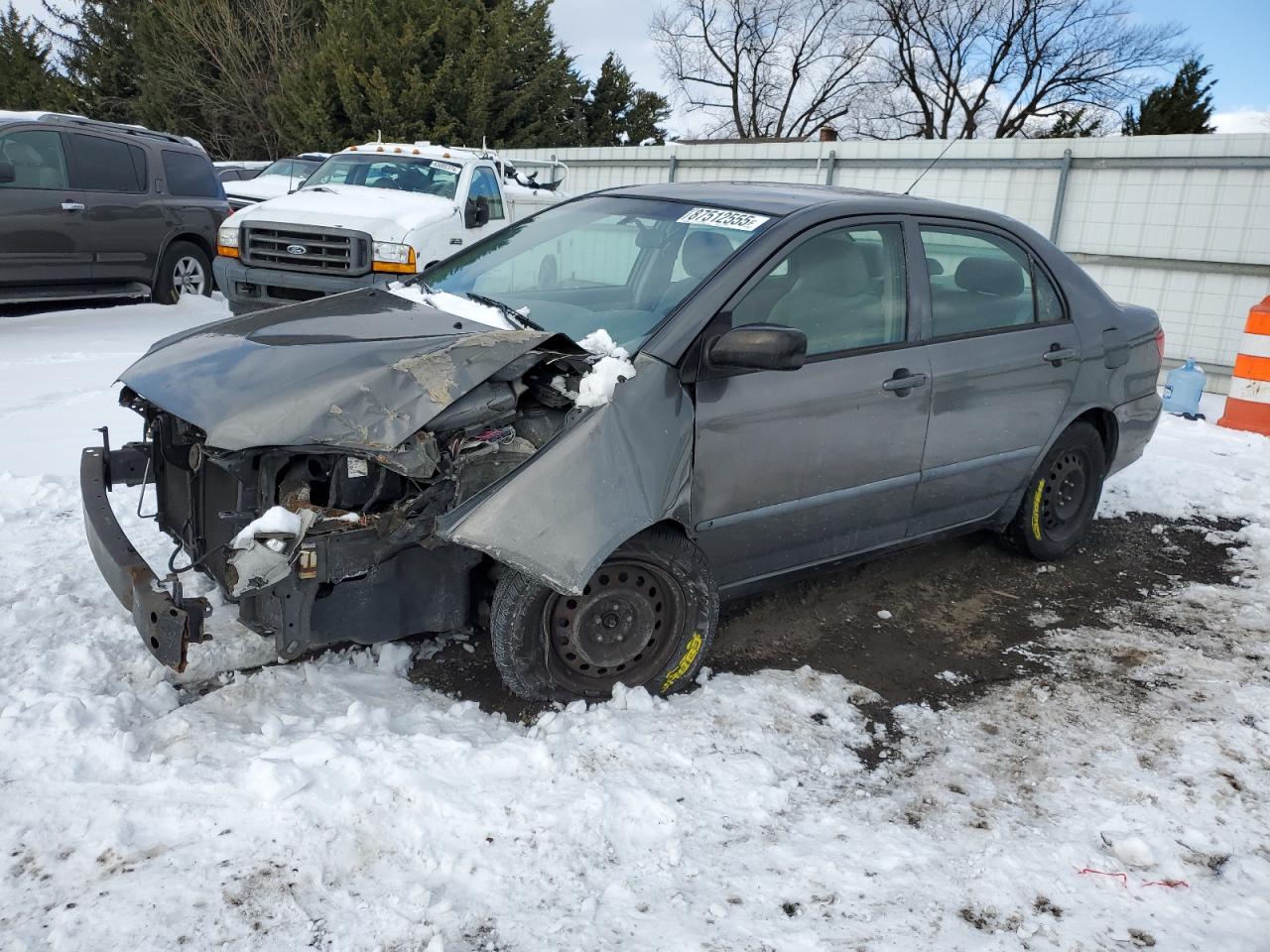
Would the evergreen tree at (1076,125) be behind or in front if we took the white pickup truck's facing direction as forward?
behind

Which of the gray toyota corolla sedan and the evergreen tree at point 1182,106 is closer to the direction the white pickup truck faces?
the gray toyota corolla sedan

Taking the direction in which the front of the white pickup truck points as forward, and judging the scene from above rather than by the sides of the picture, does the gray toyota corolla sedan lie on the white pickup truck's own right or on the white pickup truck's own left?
on the white pickup truck's own left

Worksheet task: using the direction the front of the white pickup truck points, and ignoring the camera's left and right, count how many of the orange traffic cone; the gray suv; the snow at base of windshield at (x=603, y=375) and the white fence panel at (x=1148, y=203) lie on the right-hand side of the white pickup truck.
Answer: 1

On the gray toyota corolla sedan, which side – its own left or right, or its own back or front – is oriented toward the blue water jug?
back

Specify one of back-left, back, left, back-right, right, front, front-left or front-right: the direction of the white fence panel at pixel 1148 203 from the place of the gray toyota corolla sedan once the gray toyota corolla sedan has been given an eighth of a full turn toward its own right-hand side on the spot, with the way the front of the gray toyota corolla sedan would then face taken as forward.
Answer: back-right

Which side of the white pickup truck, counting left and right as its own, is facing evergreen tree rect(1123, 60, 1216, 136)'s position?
back

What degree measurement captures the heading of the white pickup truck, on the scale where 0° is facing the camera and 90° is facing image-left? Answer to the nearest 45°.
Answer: approximately 45°

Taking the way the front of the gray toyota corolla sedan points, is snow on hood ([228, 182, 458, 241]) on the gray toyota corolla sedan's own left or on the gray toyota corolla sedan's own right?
on the gray toyota corolla sedan's own right

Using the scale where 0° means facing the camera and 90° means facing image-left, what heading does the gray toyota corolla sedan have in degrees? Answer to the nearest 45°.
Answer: approximately 45°

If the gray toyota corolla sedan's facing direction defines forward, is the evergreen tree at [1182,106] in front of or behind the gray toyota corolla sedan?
behind

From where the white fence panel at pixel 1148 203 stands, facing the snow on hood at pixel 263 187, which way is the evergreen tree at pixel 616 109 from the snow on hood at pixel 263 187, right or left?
right

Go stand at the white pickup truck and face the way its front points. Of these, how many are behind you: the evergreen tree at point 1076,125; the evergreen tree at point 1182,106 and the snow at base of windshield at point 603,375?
2

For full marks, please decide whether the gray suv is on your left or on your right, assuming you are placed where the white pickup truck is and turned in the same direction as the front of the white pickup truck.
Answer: on your right
